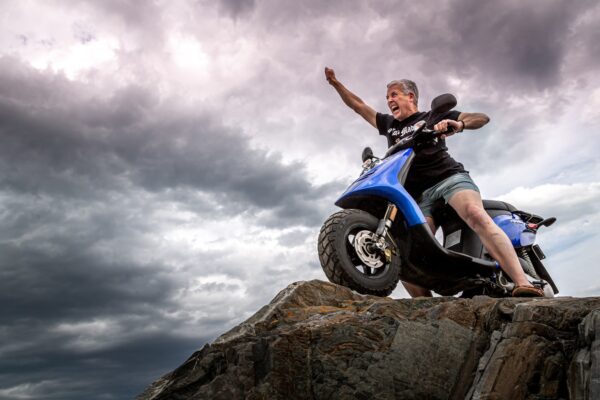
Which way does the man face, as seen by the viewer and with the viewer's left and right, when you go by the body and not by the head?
facing the viewer and to the left of the viewer
